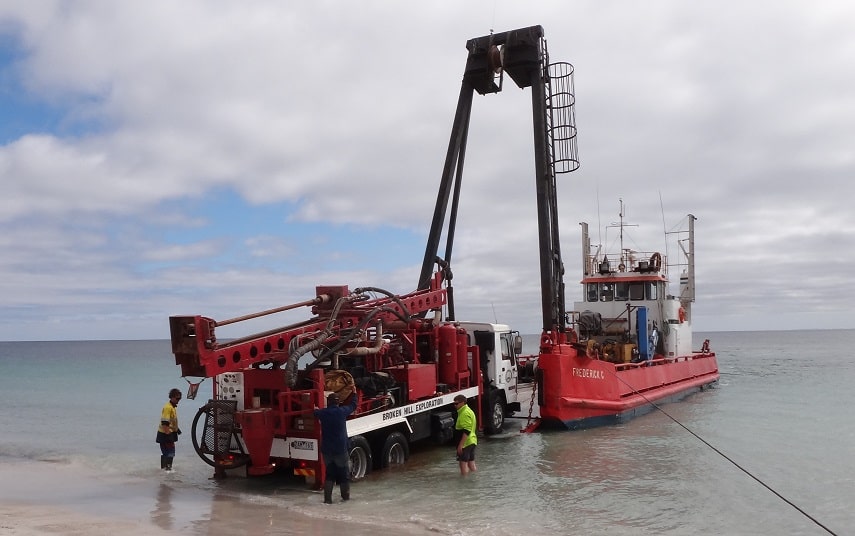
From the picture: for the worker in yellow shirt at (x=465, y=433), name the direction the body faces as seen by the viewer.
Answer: to the viewer's left

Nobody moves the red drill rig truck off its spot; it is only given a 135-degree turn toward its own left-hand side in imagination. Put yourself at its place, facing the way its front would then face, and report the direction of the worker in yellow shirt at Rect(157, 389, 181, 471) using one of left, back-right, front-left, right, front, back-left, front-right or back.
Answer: front

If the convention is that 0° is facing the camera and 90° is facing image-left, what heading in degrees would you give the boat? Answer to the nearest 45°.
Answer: approximately 45°

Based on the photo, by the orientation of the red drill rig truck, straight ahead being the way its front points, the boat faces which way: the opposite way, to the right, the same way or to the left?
the opposite way

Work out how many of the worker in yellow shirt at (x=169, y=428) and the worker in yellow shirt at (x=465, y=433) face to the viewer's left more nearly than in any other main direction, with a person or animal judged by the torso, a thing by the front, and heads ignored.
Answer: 1

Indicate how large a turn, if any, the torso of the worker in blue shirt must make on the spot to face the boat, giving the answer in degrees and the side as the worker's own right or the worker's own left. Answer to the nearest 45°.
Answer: approximately 45° to the worker's own right

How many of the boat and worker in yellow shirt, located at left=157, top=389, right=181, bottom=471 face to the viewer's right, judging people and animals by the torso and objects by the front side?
1

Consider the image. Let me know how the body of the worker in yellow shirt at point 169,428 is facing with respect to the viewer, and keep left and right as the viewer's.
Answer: facing to the right of the viewer

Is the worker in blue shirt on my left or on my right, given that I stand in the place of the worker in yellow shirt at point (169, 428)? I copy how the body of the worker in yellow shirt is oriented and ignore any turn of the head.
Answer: on my right

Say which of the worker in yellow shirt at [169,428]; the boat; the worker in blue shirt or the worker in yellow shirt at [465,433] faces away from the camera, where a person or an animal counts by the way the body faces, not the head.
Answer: the worker in blue shirt

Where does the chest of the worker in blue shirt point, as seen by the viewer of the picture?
away from the camera

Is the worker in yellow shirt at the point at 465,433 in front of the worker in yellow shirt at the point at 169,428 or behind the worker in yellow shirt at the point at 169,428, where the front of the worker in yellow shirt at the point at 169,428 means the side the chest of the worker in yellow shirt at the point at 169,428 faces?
in front
